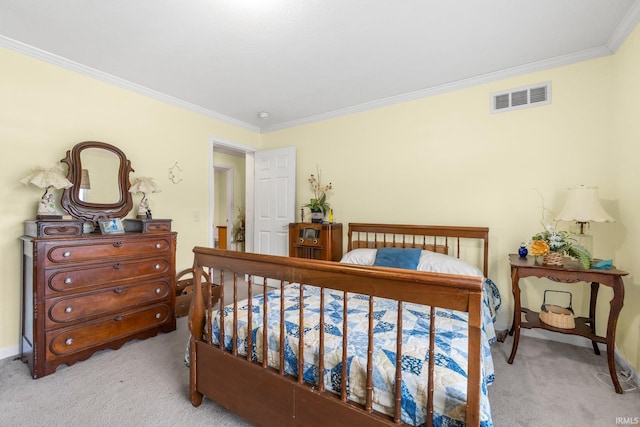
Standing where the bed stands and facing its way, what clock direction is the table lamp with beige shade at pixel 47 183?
The table lamp with beige shade is roughly at 2 o'clock from the bed.

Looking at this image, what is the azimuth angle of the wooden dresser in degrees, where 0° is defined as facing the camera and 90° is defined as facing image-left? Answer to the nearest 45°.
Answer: approximately 315°

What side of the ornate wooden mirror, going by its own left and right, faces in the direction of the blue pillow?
front

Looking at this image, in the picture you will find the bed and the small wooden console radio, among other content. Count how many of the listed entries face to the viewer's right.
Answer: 0

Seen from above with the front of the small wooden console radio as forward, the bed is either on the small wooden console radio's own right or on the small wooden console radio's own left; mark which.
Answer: on the small wooden console radio's own left

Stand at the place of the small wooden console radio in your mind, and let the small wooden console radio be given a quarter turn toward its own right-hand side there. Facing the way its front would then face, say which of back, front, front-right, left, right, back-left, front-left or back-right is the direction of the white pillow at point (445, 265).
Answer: back

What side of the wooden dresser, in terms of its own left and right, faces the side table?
front

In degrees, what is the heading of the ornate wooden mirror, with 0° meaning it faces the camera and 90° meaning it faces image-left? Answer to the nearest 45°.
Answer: approximately 315°

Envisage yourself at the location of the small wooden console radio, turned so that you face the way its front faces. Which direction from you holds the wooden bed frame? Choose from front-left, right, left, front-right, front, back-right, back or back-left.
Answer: front-left

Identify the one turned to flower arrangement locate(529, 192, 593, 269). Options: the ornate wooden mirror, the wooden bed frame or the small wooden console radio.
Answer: the ornate wooden mirror

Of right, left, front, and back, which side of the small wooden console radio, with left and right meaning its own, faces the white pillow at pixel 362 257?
left

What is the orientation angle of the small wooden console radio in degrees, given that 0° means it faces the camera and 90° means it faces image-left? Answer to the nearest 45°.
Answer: approximately 45°
